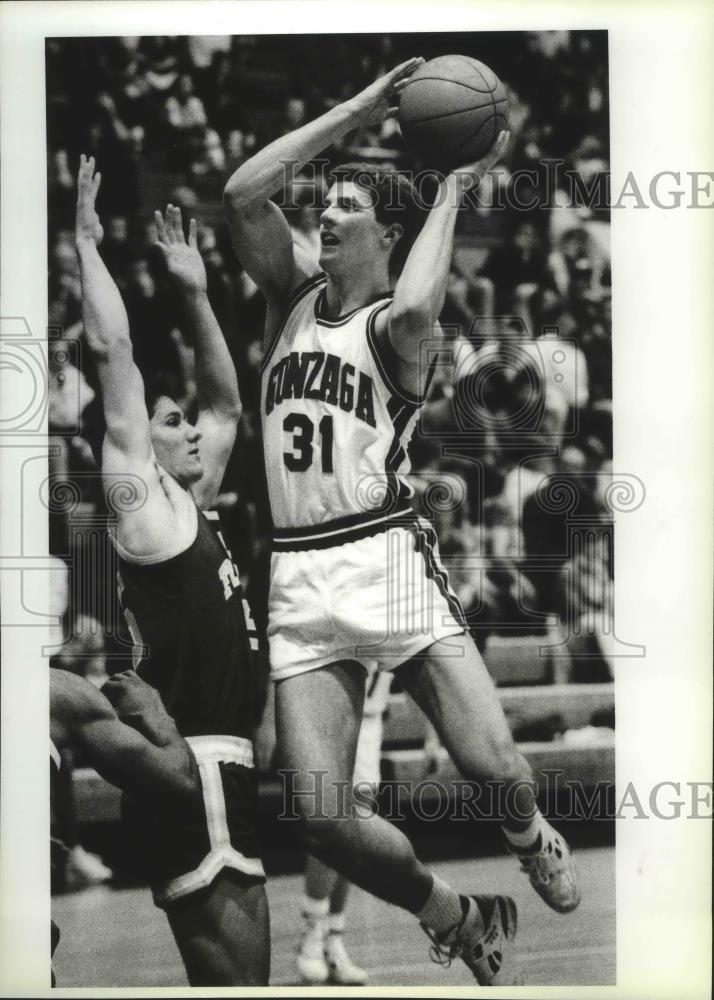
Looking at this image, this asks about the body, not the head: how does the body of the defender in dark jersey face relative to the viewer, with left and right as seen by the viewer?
facing to the right of the viewer

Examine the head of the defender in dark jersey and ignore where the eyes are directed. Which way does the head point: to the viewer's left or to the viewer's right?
to the viewer's right

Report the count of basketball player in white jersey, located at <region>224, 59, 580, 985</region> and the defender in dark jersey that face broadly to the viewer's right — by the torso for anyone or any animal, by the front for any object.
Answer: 1

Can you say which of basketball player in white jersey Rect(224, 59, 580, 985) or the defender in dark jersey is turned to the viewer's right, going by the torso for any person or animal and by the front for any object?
the defender in dark jersey

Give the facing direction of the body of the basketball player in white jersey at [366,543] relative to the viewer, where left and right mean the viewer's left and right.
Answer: facing the viewer and to the left of the viewer
